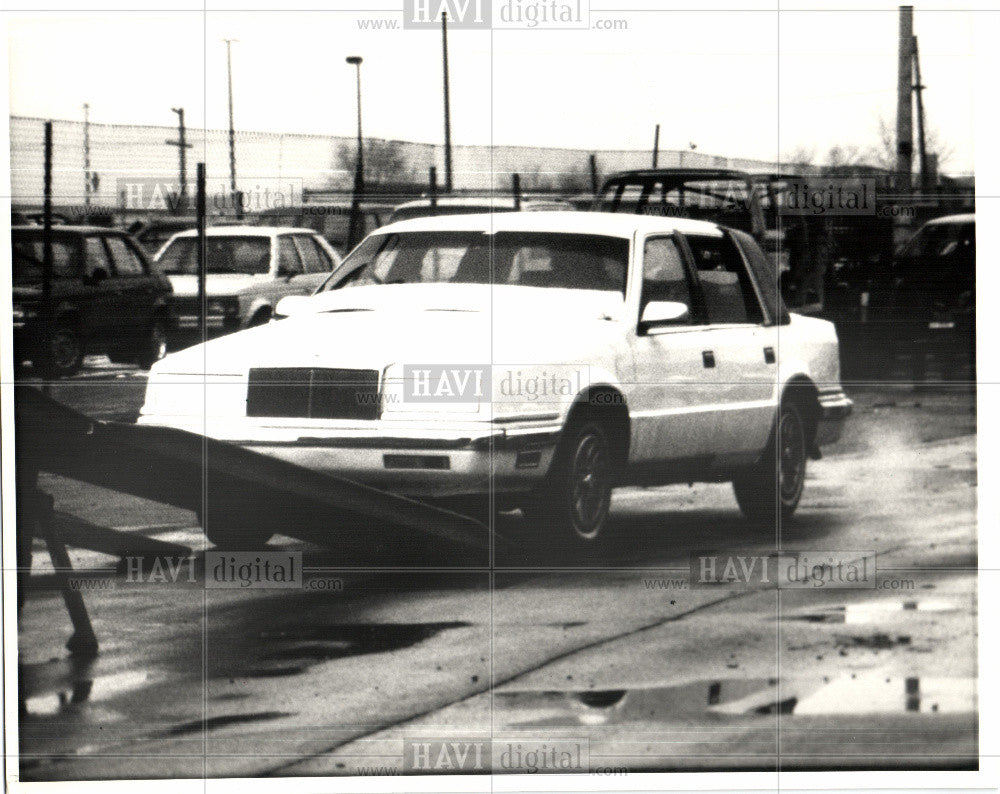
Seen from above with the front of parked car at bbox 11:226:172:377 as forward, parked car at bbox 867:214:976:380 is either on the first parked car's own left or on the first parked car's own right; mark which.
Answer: on the first parked car's own left

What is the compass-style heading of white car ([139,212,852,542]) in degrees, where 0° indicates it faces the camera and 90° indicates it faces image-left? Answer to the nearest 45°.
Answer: approximately 45°

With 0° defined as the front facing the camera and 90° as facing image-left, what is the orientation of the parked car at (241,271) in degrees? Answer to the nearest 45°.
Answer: approximately 45°
